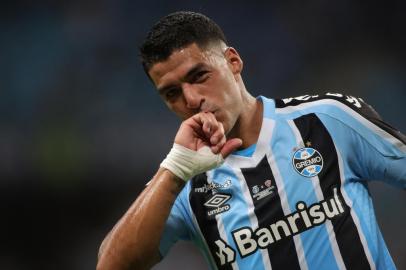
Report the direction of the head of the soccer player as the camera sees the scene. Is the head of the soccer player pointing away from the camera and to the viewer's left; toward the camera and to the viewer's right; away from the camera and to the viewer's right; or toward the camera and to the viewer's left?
toward the camera and to the viewer's left

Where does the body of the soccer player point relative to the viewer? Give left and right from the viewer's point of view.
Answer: facing the viewer
